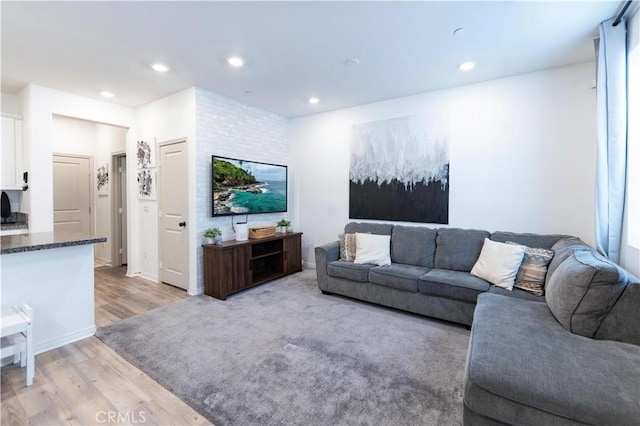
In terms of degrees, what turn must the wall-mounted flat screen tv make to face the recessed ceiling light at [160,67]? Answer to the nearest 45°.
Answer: approximately 90° to its right

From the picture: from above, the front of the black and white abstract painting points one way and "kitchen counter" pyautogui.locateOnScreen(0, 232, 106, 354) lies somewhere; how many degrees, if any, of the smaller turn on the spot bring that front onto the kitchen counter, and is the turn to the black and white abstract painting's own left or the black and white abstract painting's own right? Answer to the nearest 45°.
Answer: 0° — it already faces it

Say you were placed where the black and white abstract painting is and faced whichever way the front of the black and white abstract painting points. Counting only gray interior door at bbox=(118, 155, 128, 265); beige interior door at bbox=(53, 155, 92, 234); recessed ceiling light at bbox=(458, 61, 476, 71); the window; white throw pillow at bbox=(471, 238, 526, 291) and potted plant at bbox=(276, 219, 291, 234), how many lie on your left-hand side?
3

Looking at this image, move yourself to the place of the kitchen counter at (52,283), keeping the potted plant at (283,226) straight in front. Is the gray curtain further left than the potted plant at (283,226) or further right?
right

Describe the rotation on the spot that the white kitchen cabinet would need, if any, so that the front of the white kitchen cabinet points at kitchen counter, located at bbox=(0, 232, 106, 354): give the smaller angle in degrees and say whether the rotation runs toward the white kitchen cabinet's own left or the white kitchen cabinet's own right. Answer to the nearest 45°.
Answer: approximately 45° to the white kitchen cabinet's own right

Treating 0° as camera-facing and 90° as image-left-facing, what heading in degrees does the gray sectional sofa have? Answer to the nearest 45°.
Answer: approximately 45°

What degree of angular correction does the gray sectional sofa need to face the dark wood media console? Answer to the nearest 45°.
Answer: approximately 45° to its right
